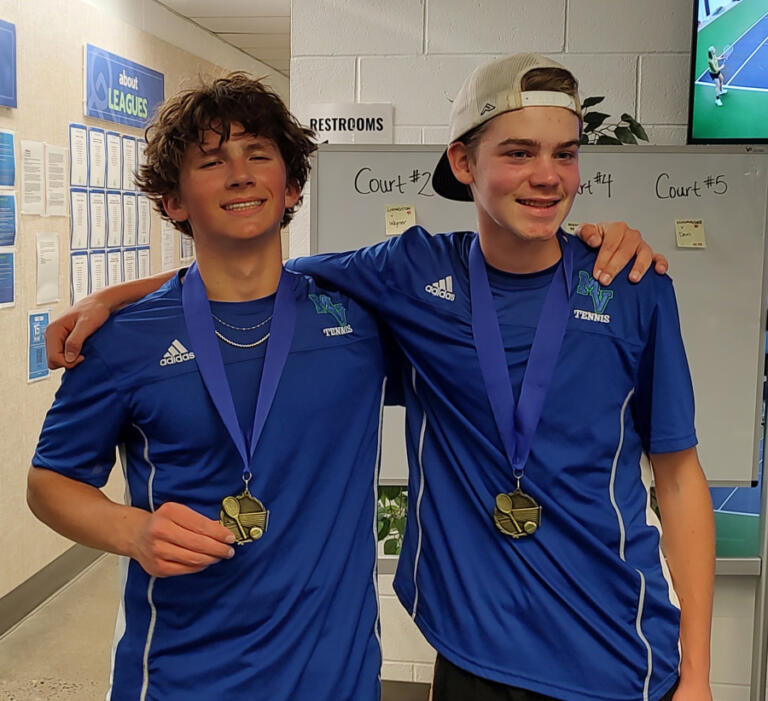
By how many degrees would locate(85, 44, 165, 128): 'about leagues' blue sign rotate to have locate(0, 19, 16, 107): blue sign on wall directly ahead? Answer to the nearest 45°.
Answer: approximately 45° to its right

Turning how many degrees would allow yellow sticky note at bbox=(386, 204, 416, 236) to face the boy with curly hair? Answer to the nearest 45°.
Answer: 0° — it already faces them

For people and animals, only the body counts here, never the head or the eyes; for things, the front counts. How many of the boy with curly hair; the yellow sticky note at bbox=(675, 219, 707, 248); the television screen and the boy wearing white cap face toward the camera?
4

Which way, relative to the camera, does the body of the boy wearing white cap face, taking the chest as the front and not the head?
toward the camera

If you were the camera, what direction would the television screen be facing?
facing the viewer

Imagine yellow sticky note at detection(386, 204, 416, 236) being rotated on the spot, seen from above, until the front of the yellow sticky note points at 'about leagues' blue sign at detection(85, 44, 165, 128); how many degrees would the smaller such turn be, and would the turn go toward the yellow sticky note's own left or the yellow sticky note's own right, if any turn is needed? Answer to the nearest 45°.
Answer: approximately 135° to the yellow sticky note's own right

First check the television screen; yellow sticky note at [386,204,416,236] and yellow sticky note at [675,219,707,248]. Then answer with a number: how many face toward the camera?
3

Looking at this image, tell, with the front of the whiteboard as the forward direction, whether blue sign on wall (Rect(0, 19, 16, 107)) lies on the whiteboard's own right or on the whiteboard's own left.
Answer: on the whiteboard's own right

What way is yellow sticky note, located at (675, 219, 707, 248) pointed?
toward the camera
